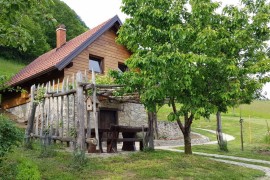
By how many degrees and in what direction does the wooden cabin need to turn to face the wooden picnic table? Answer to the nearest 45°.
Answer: approximately 45° to its right

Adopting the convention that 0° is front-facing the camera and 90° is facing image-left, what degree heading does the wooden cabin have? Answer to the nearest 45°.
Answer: approximately 315°

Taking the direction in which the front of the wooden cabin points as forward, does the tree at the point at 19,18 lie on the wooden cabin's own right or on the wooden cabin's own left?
on the wooden cabin's own right
